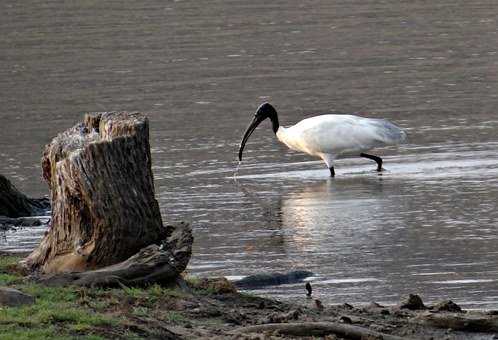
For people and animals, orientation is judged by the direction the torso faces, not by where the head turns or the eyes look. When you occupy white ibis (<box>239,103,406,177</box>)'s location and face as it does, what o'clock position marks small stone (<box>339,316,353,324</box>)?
The small stone is roughly at 9 o'clock from the white ibis.

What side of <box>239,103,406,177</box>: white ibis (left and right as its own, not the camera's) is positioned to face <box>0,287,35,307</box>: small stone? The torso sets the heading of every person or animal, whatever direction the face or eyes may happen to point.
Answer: left

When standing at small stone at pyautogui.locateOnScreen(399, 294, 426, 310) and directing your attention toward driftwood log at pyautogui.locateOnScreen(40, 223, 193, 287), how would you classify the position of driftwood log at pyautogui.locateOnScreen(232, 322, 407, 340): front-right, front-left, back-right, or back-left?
front-left

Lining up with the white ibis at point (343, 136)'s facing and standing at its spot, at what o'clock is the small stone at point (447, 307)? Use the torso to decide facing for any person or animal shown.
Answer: The small stone is roughly at 9 o'clock from the white ibis.

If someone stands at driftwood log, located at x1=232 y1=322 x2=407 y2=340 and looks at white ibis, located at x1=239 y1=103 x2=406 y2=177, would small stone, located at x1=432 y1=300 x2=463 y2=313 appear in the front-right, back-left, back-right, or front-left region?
front-right

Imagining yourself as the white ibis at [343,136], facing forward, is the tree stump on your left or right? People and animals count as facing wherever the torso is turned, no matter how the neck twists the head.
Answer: on your left

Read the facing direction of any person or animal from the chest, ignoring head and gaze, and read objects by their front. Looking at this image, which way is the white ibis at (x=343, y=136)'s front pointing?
to the viewer's left

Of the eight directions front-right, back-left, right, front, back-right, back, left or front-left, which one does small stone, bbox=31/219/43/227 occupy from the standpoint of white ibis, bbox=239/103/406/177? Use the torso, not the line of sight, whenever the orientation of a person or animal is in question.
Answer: front-left

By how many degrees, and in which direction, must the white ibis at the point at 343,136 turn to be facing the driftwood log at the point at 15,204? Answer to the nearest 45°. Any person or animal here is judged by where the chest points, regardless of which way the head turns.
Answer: approximately 45° to its left

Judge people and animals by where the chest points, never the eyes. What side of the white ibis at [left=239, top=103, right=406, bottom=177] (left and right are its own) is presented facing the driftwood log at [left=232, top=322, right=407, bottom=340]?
left
